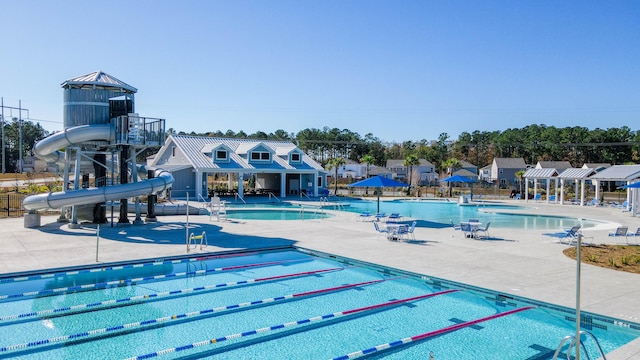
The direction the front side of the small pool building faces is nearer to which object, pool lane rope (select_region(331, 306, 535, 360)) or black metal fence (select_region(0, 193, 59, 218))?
the pool lane rope

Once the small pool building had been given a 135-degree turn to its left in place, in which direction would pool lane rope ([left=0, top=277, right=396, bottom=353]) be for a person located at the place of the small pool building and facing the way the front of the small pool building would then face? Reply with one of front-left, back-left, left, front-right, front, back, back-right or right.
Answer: back

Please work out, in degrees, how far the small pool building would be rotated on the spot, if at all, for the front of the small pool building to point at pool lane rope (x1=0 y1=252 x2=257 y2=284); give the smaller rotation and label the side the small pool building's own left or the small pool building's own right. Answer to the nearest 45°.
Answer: approximately 45° to the small pool building's own right

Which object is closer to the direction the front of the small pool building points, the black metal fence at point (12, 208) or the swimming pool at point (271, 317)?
the swimming pool

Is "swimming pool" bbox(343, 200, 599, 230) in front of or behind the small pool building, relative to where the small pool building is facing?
in front

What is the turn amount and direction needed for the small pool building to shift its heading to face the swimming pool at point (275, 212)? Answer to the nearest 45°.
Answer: approximately 45° to its right

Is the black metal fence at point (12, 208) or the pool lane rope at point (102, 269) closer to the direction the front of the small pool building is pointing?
the pool lane rope

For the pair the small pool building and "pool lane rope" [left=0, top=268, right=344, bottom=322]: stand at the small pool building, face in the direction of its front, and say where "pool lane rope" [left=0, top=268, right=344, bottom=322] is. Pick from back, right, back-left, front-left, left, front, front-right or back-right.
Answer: front-right

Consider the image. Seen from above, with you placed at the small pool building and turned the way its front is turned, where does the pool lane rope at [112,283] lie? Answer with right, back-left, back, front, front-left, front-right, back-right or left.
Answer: front-right

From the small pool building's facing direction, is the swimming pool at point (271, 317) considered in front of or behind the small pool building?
in front

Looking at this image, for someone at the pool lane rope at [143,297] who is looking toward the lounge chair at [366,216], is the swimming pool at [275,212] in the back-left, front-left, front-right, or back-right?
front-left

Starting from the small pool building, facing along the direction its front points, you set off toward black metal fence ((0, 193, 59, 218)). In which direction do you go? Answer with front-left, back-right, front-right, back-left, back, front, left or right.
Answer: right

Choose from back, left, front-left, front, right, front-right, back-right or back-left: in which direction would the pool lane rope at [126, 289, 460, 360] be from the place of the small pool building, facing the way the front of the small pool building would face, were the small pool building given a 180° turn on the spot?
back-left

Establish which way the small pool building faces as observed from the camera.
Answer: facing the viewer and to the right of the viewer

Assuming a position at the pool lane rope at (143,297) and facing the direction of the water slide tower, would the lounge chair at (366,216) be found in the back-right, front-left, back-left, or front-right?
front-right
